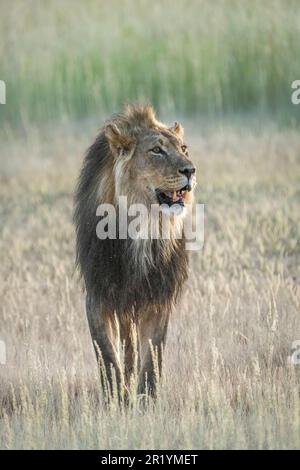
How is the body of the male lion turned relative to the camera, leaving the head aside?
toward the camera
